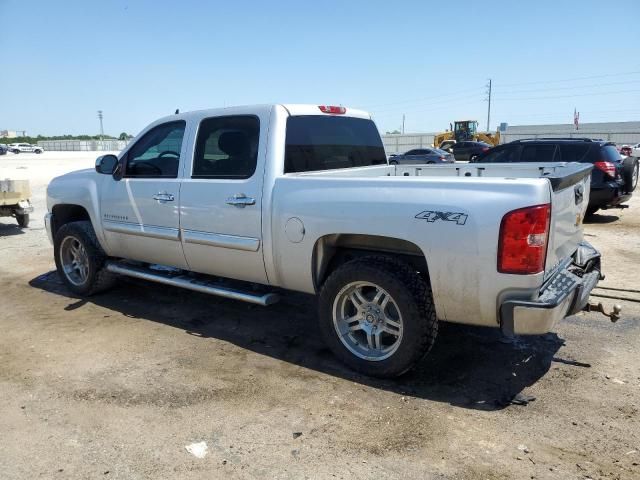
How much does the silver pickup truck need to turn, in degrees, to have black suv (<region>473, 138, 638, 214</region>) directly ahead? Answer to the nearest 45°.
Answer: approximately 90° to its right

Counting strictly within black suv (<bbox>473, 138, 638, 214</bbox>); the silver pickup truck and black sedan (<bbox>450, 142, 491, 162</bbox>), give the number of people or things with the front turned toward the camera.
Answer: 0

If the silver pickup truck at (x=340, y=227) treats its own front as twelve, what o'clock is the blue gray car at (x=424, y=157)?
The blue gray car is roughly at 2 o'clock from the silver pickup truck.

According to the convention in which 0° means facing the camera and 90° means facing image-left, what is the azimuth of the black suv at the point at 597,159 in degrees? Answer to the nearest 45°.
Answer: approximately 135°

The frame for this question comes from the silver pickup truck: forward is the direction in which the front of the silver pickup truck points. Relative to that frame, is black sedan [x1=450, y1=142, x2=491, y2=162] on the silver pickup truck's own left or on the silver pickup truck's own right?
on the silver pickup truck's own right

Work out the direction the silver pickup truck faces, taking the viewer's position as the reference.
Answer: facing away from the viewer and to the left of the viewer

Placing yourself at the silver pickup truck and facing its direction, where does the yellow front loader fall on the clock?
The yellow front loader is roughly at 2 o'clock from the silver pickup truck.

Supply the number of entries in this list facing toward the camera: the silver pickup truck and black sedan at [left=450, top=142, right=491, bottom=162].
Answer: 0

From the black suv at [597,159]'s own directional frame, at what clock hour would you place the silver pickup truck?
The silver pickup truck is roughly at 8 o'clock from the black suv.

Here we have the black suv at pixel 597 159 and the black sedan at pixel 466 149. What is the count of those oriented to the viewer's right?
0

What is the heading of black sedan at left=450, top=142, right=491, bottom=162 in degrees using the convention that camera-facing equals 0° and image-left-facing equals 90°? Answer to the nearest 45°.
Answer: approximately 90°

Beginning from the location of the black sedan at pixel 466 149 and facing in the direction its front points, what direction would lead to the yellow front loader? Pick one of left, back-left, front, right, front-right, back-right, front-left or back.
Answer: right

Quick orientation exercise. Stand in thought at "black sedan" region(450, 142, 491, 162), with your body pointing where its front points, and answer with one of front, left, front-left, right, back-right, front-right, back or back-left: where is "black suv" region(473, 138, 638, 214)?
left
